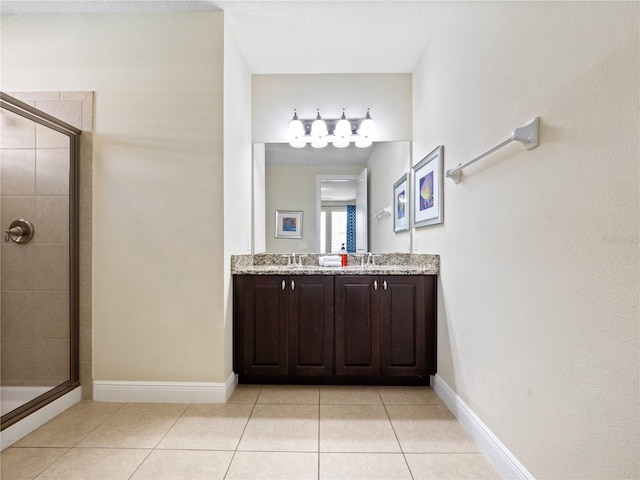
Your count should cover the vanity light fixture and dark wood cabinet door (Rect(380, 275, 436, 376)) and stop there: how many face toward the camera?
2

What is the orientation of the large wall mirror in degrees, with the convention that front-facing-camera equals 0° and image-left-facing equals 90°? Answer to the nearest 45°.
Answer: approximately 0°

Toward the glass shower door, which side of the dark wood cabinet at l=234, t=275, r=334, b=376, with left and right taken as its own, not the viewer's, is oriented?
right

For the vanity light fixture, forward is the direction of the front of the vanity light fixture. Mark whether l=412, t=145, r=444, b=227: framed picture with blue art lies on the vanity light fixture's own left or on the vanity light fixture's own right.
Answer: on the vanity light fixture's own left

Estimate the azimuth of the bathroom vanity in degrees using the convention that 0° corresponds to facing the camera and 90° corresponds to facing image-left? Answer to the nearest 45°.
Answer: approximately 0°
